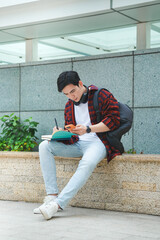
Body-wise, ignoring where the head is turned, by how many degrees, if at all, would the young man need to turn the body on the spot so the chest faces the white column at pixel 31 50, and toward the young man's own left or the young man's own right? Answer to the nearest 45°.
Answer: approximately 135° to the young man's own right

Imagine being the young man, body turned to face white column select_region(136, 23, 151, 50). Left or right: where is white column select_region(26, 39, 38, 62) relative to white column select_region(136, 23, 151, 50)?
left

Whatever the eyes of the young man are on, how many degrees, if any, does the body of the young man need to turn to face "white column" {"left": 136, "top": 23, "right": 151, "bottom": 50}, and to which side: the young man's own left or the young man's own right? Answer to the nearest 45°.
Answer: approximately 180°

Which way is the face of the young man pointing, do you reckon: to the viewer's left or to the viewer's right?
to the viewer's left

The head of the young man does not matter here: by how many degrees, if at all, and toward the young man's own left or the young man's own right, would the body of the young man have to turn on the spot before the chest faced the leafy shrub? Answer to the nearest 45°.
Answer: approximately 90° to the young man's own right

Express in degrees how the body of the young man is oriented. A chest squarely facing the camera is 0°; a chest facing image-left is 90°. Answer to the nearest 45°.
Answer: approximately 45°
